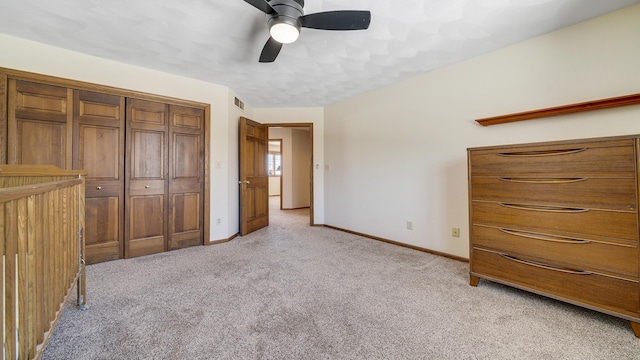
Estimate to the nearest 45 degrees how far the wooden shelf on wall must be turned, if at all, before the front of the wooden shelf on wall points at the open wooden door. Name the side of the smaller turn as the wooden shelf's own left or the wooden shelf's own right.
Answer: approximately 45° to the wooden shelf's own right

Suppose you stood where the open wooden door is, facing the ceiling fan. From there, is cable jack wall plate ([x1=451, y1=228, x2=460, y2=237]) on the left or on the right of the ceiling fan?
left

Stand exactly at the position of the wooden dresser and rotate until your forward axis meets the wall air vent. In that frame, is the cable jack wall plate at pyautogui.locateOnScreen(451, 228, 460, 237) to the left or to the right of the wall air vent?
right

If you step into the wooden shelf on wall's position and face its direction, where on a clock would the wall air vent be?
The wall air vent is roughly at 1 o'clock from the wooden shelf on wall.

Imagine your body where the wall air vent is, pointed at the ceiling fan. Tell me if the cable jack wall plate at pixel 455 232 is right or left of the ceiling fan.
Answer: left

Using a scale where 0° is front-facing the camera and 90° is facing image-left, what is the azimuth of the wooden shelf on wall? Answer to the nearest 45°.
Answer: approximately 45°

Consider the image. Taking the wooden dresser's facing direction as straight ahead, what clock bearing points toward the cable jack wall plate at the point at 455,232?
The cable jack wall plate is roughly at 3 o'clock from the wooden dresser.

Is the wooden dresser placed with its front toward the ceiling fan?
yes

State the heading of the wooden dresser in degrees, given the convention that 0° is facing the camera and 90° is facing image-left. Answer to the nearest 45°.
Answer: approximately 45°
